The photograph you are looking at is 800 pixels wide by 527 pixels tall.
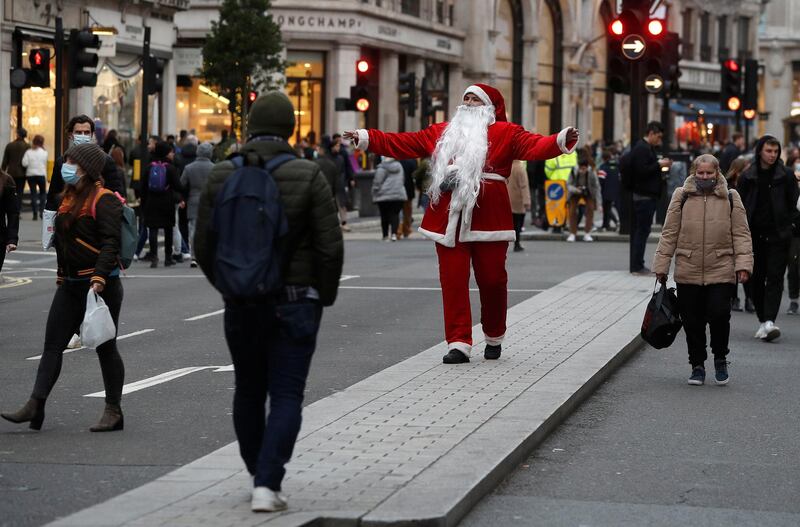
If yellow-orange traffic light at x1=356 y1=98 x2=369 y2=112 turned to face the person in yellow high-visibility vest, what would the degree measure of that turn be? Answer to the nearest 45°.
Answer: approximately 45° to its left

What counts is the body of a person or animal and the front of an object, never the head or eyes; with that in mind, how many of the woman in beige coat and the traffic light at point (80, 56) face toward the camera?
1

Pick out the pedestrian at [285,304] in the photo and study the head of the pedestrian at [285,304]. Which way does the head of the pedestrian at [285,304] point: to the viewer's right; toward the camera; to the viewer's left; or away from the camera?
away from the camera

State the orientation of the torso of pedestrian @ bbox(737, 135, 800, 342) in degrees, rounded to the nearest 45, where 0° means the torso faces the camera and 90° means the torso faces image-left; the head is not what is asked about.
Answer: approximately 0°
